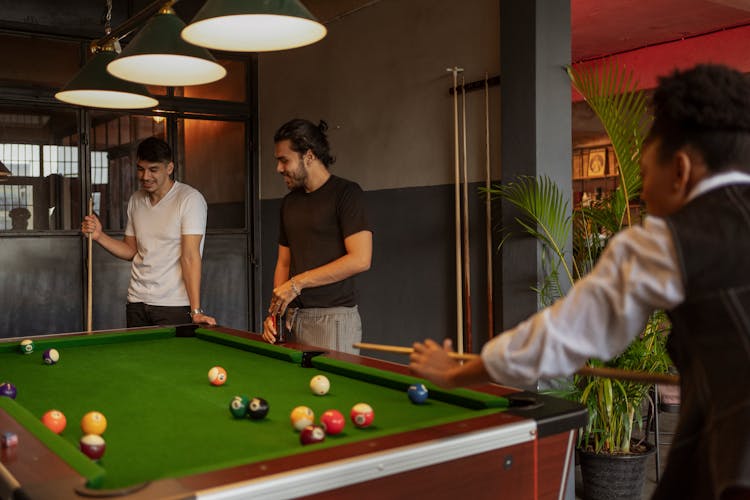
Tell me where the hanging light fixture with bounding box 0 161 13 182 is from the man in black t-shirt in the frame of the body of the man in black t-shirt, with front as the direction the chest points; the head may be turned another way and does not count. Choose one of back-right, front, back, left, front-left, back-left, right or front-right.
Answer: right

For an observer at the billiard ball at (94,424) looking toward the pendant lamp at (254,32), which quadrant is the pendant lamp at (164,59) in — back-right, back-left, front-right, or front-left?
front-left

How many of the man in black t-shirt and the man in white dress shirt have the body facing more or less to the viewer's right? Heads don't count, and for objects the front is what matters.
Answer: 0

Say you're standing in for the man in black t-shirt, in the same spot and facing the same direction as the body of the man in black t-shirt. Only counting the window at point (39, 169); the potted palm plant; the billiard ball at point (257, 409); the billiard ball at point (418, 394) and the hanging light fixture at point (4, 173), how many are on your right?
2

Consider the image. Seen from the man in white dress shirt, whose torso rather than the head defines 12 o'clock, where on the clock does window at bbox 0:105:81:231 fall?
The window is roughly at 12 o'clock from the man in white dress shirt.

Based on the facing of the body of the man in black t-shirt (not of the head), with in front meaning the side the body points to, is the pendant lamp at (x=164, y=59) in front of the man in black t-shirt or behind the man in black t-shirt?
in front

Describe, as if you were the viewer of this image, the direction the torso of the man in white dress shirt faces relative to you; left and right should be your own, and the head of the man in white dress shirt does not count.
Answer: facing away from the viewer and to the left of the viewer

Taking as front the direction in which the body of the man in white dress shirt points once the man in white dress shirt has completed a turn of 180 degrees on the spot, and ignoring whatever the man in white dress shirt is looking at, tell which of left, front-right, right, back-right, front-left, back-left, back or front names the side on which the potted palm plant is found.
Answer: back-left

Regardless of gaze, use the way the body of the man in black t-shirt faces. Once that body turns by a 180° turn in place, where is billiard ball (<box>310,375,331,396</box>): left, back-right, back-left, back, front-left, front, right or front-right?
back-right

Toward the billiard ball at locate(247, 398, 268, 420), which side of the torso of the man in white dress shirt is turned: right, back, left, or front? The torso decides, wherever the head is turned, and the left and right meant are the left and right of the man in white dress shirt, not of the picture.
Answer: front

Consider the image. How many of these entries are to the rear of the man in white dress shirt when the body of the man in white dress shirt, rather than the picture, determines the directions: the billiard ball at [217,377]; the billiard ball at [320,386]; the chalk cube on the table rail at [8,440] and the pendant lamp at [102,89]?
0

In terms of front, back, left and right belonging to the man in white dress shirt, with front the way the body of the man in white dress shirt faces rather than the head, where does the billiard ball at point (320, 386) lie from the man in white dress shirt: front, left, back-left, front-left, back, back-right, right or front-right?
front

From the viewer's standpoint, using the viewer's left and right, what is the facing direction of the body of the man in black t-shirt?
facing the viewer and to the left of the viewer

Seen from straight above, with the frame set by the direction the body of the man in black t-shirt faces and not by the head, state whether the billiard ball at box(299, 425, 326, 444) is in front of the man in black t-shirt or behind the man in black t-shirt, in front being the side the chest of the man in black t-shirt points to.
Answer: in front

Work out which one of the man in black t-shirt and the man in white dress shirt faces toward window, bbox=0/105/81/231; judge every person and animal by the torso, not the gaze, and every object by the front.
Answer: the man in white dress shirt

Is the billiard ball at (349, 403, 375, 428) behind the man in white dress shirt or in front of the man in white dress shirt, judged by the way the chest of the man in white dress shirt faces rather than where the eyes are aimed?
in front
